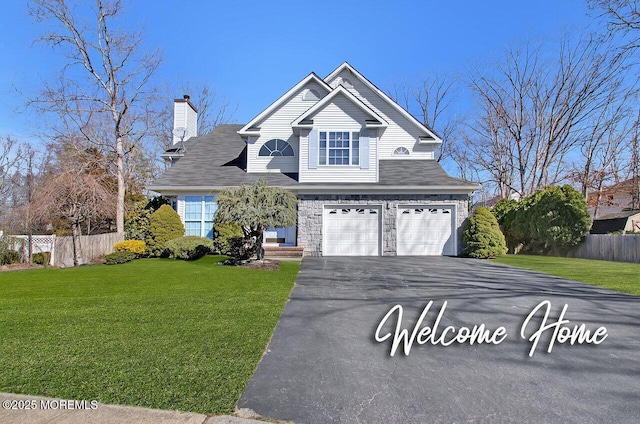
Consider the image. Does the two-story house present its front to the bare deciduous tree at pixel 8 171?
no

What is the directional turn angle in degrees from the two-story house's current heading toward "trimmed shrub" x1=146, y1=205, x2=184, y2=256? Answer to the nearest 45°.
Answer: approximately 90° to its right

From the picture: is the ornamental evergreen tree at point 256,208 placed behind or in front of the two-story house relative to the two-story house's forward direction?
in front

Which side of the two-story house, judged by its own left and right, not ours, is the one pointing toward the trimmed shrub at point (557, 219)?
left

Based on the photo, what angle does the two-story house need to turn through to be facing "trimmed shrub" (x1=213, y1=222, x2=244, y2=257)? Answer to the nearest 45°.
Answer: approximately 90° to its right

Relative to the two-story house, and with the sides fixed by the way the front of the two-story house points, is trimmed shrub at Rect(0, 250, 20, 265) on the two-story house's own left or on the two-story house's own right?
on the two-story house's own right

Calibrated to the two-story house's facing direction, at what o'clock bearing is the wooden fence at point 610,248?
The wooden fence is roughly at 9 o'clock from the two-story house.

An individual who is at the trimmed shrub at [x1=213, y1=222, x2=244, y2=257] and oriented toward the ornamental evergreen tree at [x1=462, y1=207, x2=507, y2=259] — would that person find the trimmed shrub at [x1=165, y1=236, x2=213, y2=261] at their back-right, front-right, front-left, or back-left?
back-right

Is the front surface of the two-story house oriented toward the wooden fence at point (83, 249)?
no

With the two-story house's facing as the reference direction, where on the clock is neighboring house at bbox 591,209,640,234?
The neighboring house is roughly at 8 o'clock from the two-story house.

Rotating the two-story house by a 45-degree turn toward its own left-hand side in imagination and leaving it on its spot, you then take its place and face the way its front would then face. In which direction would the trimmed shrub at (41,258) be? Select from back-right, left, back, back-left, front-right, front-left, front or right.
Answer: back-right

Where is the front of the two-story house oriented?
toward the camera

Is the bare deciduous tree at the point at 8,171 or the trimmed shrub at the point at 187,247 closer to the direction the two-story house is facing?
the trimmed shrub

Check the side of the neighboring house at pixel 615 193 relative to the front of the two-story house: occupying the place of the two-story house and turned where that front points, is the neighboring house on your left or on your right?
on your left

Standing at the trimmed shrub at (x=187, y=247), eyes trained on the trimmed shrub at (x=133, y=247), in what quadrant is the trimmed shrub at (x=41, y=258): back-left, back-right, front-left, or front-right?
front-left

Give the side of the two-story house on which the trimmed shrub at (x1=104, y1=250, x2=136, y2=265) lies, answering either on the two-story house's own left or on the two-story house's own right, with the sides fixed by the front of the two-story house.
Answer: on the two-story house's own right

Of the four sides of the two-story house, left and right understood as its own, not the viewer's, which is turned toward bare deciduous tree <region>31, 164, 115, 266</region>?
right

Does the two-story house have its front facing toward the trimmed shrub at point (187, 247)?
no

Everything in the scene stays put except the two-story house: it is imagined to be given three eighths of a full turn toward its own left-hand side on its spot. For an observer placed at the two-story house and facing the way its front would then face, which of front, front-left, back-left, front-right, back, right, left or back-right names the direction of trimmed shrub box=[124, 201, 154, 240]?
back-left

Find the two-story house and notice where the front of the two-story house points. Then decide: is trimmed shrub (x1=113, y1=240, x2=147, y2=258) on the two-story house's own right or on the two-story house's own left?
on the two-story house's own right
